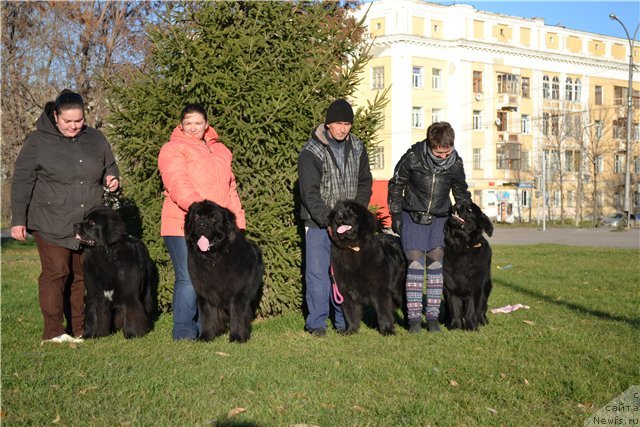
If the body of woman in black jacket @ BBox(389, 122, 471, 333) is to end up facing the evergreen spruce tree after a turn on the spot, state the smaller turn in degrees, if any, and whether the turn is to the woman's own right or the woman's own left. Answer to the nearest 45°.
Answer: approximately 90° to the woman's own right

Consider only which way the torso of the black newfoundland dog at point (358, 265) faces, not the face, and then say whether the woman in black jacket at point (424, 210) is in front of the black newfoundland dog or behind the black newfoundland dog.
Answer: behind

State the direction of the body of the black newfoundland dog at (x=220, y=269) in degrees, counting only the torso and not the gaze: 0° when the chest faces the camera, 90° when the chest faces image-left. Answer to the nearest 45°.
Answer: approximately 45°

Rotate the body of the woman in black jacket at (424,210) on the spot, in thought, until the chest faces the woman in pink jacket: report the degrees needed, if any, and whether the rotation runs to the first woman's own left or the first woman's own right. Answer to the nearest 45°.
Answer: approximately 90° to the first woman's own right

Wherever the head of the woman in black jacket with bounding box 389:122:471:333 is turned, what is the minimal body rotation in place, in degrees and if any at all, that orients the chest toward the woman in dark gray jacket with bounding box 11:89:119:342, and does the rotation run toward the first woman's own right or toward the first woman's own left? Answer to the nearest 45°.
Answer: approximately 90° to the first woman's own right

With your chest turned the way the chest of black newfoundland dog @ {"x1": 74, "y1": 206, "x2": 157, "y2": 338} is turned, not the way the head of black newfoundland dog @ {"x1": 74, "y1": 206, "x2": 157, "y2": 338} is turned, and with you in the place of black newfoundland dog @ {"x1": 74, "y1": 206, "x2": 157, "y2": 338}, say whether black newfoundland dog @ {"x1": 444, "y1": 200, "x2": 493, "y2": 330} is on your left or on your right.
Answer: on your left

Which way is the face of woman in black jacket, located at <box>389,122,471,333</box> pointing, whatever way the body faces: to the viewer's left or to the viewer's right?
to the viewer's right

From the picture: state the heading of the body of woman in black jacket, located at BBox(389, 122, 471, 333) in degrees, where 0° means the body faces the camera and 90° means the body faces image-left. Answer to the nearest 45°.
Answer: approximately 0°

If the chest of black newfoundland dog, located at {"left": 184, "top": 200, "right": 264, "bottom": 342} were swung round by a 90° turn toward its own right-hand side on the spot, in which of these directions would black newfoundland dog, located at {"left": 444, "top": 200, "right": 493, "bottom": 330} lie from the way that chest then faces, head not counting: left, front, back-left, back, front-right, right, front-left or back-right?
back-right

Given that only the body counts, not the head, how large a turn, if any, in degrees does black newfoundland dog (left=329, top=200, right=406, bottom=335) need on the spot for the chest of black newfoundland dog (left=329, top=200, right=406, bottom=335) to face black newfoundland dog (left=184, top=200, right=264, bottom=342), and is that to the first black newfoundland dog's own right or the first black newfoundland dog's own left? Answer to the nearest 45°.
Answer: approximately 45° to the first black newfoundland dog's own right
